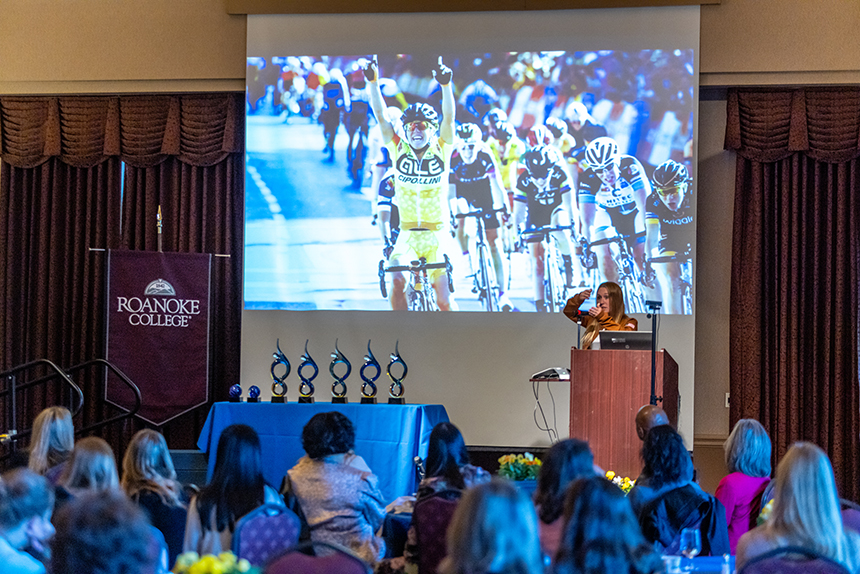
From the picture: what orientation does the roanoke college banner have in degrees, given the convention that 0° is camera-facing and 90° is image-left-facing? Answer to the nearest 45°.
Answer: approximately 0°

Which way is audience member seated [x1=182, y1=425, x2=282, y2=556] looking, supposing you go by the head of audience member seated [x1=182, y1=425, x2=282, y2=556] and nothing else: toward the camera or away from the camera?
away from the camera

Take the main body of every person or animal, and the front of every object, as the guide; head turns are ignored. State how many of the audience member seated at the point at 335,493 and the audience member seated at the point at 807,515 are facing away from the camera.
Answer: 2

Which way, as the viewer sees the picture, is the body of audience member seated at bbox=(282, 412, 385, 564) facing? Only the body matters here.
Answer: away from the camera

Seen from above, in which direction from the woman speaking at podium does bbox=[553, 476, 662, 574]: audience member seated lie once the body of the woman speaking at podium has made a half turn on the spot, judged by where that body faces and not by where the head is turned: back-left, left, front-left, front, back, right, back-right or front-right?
back-right

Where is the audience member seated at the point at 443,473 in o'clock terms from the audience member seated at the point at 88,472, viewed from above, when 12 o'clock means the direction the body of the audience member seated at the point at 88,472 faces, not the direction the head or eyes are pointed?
the audience member seated at the point at 443,473 is roughly at 3 o'clock from the audience member seated at the point at 88,472.

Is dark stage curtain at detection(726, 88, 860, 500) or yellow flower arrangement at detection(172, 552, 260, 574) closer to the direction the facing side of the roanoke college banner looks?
the yellow flower arrangement

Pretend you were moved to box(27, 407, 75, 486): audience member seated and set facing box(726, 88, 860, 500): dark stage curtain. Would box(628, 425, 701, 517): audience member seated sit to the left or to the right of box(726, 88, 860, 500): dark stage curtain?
right

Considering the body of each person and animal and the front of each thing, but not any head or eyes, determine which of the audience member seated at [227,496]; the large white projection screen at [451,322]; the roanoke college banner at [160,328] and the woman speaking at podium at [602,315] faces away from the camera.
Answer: the audience member seated

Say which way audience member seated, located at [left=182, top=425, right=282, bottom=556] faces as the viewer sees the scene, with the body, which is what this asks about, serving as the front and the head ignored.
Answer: away from the camera

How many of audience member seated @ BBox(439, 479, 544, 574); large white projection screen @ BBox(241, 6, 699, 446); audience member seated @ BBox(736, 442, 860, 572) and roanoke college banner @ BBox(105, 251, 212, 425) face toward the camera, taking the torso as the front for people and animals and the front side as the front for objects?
2

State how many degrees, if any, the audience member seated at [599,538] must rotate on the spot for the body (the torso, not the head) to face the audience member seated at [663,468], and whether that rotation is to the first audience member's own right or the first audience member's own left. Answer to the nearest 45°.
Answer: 0° — they already face them

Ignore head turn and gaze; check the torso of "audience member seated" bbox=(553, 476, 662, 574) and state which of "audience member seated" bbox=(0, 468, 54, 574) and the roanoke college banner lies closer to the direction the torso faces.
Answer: the roanoke college banner

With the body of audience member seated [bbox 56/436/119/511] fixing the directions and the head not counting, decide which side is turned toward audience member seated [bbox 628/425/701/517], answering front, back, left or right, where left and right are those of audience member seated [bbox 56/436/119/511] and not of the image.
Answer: right
